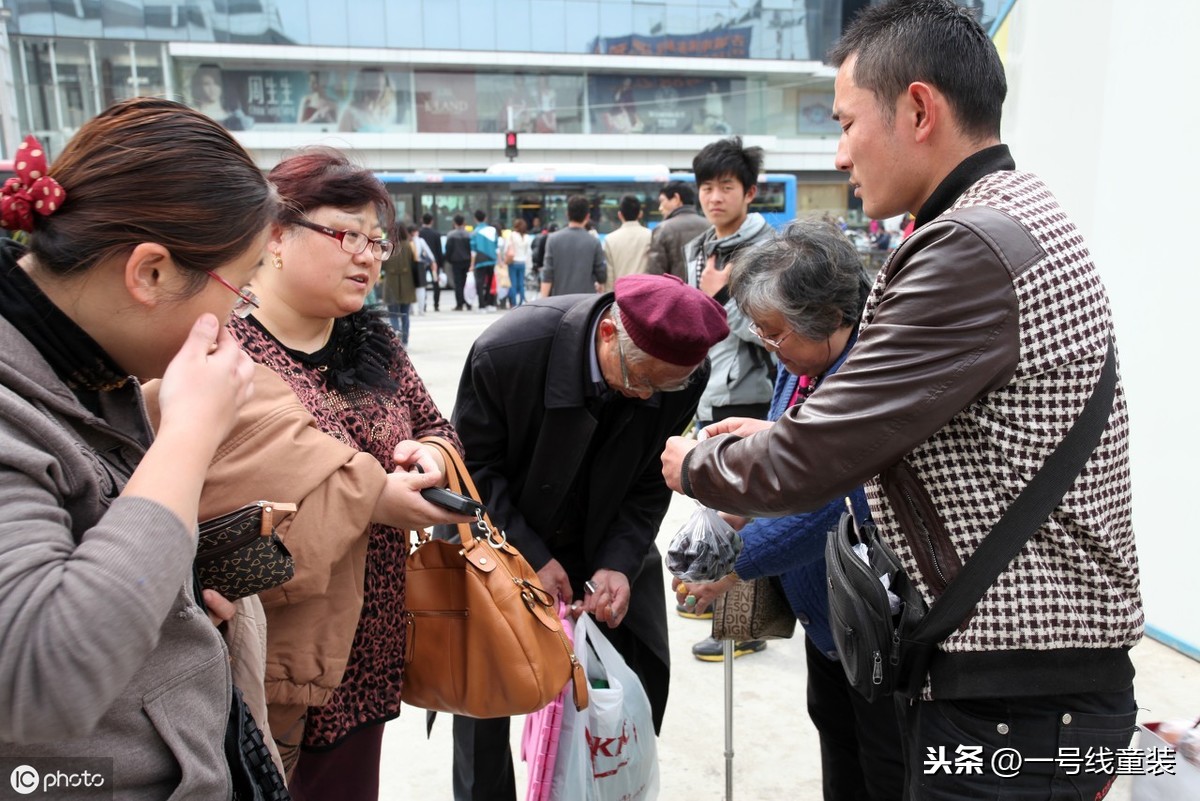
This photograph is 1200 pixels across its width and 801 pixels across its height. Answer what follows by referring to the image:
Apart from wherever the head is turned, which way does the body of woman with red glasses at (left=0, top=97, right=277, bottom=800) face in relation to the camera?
to the viewer's right

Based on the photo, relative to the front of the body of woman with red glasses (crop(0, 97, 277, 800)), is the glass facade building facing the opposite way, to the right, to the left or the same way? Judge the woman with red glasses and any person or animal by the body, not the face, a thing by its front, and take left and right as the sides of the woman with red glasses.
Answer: to the right

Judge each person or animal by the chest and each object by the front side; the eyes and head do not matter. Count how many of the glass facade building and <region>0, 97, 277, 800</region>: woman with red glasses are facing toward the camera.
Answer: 1

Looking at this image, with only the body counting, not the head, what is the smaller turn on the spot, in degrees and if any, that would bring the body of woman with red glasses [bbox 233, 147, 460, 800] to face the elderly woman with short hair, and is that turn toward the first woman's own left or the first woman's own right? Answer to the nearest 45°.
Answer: approximately 45° to the first woman's own left

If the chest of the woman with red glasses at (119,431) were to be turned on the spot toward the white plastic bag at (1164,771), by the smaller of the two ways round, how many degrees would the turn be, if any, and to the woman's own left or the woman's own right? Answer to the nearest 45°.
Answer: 0° — they already face it

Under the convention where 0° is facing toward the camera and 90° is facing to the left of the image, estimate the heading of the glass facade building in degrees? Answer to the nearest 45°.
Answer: approximately 0°
